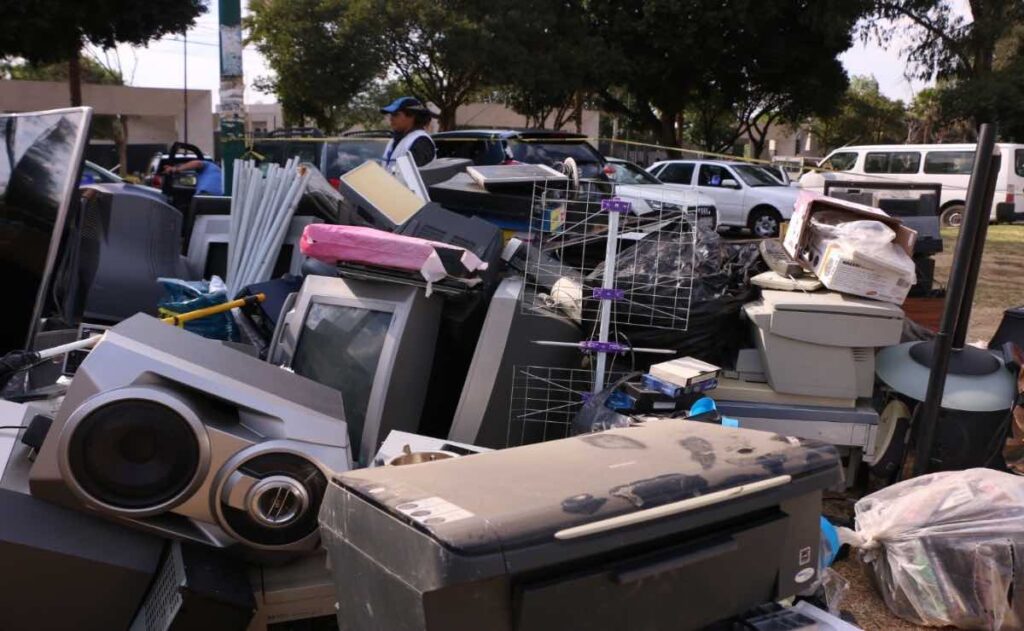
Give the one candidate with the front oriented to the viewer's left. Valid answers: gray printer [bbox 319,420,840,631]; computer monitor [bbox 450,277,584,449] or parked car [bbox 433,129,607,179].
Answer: the computer monitor

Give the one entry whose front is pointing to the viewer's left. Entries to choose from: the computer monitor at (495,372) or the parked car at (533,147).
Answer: the computer monitor

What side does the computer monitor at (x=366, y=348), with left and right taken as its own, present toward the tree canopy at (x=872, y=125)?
back

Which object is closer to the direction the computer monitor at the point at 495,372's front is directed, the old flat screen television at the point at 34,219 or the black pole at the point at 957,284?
the old flat screen television

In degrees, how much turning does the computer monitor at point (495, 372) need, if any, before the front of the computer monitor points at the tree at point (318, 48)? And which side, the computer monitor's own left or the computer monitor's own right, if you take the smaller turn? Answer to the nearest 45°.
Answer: approximately 90° to the computer monitor's own right

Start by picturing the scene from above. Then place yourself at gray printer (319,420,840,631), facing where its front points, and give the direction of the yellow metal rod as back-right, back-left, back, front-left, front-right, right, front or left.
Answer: back

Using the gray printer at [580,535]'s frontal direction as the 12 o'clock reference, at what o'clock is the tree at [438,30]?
The tree is roughly at 7 o'clock from the gray printer.

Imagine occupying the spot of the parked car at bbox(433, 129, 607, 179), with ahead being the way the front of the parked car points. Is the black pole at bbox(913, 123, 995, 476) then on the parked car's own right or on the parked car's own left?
on the parked car's own right

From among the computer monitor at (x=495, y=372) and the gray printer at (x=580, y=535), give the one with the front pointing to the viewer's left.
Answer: the computer monitor

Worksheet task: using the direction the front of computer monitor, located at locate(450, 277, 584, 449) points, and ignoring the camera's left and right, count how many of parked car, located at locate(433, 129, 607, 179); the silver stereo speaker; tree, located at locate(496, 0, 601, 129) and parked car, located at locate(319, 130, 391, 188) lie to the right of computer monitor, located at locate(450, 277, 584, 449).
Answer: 3

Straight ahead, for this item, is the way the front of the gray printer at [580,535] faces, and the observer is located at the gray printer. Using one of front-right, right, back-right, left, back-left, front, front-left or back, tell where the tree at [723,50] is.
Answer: back-left

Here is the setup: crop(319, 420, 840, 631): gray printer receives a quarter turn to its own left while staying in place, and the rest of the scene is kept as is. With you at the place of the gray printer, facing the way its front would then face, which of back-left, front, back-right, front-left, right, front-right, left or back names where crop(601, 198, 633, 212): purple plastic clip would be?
front-left

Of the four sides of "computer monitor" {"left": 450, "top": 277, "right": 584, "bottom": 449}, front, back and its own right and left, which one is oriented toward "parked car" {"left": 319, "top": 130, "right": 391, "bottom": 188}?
right

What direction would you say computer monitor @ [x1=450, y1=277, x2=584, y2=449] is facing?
to the viewer's left
